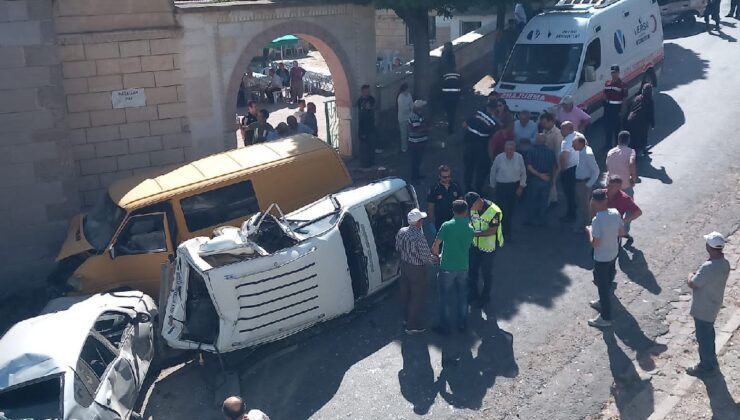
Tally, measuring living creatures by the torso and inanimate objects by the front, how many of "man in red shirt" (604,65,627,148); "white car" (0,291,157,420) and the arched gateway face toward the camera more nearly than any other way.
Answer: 2

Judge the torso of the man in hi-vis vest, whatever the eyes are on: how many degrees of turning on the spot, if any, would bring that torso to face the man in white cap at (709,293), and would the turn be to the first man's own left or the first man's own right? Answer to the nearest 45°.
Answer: approximately 90° to the first man's own left

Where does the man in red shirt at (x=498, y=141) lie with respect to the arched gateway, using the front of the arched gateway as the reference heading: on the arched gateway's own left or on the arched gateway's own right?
on the arched gateway's own left

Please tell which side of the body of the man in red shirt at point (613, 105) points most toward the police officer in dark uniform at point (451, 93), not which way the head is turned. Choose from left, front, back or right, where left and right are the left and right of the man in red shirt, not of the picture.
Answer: right

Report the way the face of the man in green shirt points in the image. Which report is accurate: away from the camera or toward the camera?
away from the camera

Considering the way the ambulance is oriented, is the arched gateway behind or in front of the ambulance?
in front

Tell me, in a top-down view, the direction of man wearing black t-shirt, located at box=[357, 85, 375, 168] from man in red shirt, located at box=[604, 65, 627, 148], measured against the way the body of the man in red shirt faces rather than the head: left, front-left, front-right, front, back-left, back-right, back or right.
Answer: right

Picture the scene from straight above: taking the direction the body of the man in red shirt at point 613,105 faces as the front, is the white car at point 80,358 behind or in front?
in front

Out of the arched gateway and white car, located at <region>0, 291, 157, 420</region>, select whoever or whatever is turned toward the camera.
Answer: the arched gateway

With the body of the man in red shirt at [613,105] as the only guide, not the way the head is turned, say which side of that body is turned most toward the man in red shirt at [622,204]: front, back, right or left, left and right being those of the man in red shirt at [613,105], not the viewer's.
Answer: front

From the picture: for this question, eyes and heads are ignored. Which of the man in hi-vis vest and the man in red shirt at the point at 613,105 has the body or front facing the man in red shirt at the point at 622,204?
the man in red shirt at the point at 613,105

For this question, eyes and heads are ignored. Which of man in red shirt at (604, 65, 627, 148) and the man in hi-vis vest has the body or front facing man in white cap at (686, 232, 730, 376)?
the man in red shirt

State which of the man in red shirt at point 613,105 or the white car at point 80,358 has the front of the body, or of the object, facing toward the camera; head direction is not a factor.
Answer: the man in red shirt
